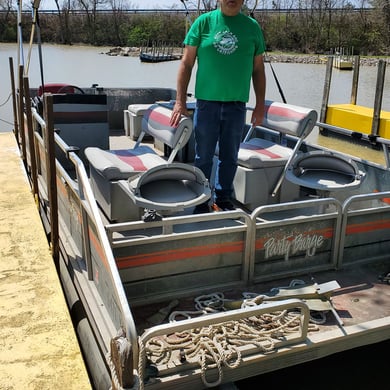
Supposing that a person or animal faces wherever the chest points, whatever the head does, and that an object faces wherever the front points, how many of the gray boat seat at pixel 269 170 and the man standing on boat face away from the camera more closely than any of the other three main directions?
0

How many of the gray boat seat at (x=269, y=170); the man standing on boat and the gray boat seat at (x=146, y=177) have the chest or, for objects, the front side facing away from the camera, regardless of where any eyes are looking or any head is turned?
0

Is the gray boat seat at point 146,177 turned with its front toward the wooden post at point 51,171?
no

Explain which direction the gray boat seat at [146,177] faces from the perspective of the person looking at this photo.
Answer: facing the viewer and to the left of the viewer

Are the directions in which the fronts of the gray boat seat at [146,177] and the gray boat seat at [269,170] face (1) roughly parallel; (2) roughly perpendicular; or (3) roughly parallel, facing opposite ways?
roughly parallel

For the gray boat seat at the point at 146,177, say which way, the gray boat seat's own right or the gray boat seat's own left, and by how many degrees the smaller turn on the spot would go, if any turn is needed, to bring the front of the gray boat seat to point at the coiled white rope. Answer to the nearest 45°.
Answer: approximately 45° to the gray boat seat's own left

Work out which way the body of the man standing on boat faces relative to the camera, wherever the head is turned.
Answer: toward the camera

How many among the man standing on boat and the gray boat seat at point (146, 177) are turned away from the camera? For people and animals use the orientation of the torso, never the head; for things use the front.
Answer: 0

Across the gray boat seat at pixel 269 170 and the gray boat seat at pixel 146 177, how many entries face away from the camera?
0

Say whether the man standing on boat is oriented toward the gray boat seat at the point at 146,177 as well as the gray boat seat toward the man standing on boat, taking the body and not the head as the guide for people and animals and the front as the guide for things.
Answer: no

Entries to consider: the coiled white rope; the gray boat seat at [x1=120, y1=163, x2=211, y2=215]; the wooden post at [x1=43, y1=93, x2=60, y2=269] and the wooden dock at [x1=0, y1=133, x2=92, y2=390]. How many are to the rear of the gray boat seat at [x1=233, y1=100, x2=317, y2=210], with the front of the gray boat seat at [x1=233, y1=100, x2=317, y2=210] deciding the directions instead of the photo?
0

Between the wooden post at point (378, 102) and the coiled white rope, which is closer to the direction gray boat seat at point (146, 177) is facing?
the coiled white rope

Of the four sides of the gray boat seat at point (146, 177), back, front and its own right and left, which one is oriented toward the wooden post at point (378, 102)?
left

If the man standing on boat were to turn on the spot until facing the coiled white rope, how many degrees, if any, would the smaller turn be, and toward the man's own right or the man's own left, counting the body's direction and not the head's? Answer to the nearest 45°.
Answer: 0° — they already face it

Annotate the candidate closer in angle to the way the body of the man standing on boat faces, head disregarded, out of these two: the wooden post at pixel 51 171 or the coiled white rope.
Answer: the coiled white rope

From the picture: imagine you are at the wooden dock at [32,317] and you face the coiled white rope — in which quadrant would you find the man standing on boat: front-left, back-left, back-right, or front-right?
front-left
